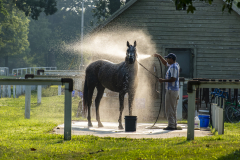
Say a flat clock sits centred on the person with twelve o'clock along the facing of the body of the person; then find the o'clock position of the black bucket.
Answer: The black bucket is roughly at 11 o'clock from the person.

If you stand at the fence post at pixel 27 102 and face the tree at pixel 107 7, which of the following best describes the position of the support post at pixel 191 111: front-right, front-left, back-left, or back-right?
back-right

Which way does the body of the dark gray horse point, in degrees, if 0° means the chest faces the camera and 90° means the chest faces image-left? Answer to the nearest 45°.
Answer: approximately 315°

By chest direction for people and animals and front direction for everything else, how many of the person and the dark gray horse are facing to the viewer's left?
1

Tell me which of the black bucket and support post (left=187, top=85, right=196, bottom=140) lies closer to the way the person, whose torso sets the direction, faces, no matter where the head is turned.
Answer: the black bucket

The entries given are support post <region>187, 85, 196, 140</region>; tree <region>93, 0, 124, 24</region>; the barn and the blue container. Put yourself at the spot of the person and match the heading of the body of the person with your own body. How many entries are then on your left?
1

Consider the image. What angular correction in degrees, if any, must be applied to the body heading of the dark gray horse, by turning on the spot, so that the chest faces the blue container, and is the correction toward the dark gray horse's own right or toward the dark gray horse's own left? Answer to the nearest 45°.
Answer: approximately 45° to the dark gray horse's own left

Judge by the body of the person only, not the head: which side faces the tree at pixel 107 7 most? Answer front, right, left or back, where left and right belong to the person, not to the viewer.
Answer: right

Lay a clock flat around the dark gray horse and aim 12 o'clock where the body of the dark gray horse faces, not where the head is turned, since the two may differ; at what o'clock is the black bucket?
The black bucket is roughly at 1 o'clock from the dark gray horse.

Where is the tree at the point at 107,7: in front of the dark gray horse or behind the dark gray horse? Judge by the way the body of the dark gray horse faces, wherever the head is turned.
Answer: behind

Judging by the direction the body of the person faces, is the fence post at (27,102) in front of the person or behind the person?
in front

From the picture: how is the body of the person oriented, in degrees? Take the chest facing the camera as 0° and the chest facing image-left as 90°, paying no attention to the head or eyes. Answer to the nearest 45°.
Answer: approximately 90°
